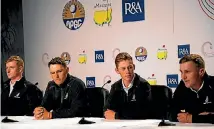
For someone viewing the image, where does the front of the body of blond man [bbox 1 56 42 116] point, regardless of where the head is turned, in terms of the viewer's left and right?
facing the viewer and to the left of the viewer

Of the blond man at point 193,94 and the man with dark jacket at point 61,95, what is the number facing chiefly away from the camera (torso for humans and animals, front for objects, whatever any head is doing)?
0

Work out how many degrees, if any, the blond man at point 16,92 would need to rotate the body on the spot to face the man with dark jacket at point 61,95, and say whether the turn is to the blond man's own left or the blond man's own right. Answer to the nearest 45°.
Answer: approximately 90° to the blond man's own left

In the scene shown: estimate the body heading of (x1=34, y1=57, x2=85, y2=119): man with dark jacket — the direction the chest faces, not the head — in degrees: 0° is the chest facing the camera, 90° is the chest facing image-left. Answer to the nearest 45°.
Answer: approximately 45°

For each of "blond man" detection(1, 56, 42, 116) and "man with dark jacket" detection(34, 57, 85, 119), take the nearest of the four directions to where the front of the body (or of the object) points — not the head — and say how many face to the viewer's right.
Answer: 0

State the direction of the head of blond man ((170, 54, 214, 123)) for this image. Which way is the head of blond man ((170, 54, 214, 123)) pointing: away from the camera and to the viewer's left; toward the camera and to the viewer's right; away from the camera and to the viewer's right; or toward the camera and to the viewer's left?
toward the camera and to the viewer's left

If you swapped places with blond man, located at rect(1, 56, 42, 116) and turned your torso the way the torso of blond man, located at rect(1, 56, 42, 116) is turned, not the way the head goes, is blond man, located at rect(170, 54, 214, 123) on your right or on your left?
on your left

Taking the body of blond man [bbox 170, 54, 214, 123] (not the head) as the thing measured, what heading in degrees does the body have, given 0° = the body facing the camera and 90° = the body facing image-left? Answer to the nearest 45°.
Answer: approximately 45°
